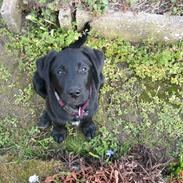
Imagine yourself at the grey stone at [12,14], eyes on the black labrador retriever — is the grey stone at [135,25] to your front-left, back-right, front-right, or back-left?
front-left

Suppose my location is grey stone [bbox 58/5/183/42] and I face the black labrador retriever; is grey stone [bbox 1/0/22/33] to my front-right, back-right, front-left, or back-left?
front-right

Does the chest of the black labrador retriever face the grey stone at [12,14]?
no

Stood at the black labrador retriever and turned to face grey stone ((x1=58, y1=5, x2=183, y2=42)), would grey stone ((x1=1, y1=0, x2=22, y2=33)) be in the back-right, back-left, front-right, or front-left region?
front-left

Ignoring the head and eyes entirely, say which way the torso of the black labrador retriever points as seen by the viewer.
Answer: toward the camera

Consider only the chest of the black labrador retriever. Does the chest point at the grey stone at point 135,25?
no

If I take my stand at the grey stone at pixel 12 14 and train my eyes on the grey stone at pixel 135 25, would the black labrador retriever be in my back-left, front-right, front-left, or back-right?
front-right
